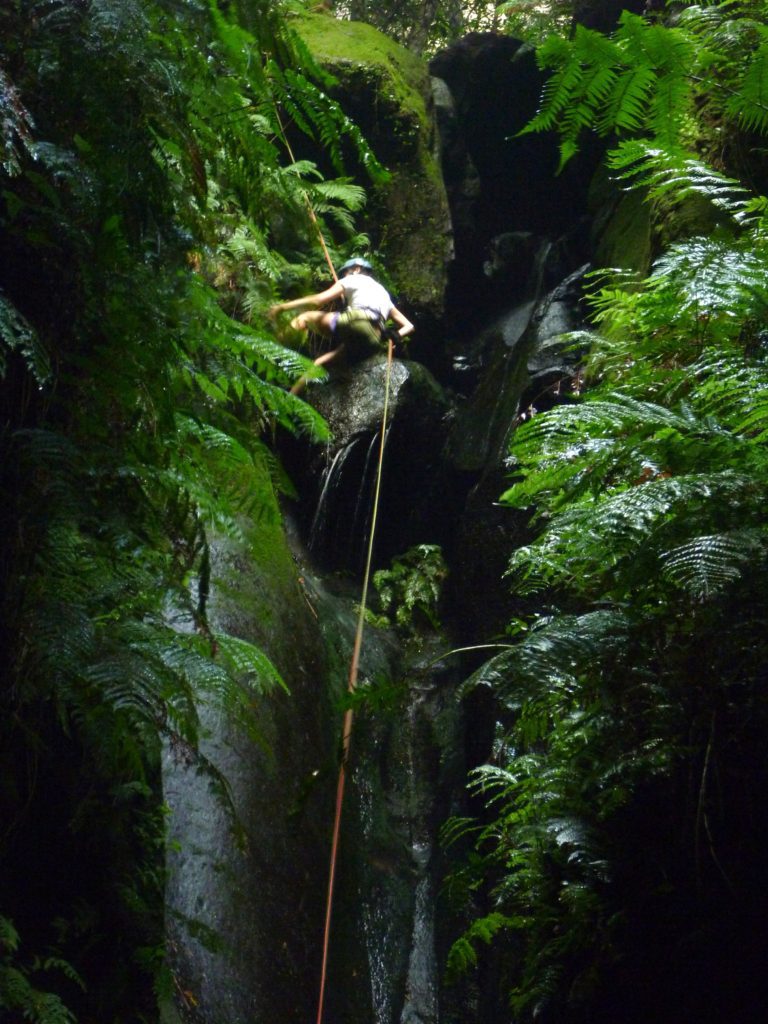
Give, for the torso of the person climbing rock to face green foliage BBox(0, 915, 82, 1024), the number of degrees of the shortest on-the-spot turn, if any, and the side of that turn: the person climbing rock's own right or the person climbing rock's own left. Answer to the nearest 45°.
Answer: approximately 135° to the person climbing rock's own left

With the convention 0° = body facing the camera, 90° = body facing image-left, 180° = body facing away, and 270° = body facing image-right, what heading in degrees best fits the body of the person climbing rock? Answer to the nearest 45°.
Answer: approximately 135°

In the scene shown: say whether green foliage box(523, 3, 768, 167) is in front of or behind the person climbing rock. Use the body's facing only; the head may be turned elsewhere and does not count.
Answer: behind
